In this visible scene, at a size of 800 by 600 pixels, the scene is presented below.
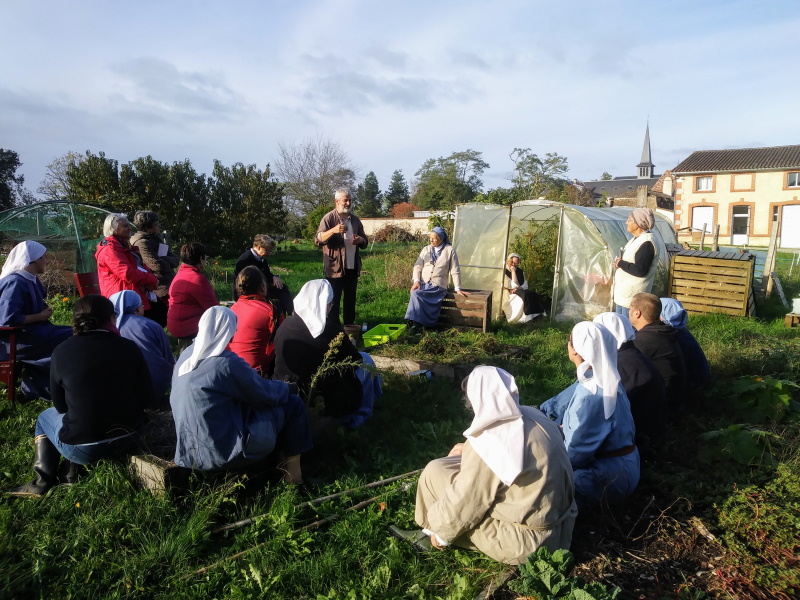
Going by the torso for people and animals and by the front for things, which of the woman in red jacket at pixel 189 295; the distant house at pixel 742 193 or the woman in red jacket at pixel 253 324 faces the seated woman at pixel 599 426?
the distant house

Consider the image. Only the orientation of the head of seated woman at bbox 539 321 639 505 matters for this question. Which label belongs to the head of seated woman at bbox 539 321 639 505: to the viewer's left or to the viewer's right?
to the viewer's left

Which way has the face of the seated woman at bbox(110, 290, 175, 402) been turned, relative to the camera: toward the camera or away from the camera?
away from the camera

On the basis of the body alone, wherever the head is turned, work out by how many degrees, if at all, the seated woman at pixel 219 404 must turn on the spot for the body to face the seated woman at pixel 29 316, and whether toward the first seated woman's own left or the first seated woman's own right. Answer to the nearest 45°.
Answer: approximately 90° to the first seated woman's own left

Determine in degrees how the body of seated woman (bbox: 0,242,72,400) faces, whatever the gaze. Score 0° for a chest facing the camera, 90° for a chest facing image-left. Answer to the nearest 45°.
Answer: approximately 270°

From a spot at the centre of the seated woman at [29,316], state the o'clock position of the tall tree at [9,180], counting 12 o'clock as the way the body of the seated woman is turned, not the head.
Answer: The tall tree is roughly at 9 o'clock from the seated woman.

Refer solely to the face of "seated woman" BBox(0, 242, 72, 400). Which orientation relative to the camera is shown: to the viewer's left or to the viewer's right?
to the viewer's right

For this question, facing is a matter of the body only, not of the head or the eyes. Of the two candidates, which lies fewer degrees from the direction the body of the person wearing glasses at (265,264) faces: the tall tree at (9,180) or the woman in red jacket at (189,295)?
the woman in red jacket

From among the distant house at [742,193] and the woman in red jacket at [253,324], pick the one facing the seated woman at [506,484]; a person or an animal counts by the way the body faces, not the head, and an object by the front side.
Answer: the distant house

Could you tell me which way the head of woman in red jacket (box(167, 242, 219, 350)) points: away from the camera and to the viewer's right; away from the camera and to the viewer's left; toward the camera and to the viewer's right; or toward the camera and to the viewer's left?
away from the camera and to the viewer's right

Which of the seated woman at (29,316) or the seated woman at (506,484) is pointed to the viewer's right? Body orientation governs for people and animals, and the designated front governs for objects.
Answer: the seated woman at (29,316)

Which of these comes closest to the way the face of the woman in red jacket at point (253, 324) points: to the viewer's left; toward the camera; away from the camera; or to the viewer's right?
away from the camera
